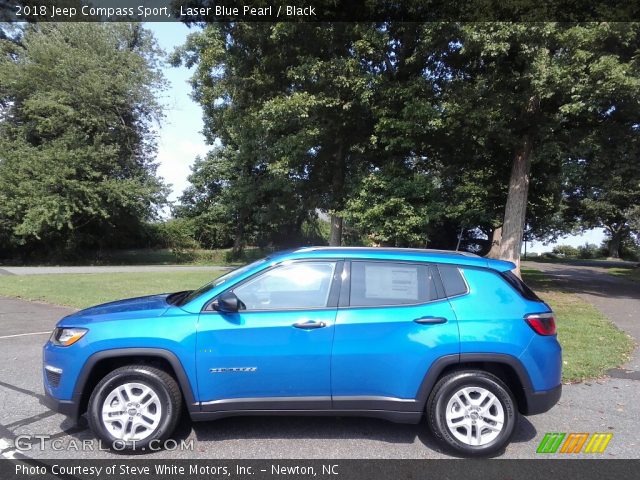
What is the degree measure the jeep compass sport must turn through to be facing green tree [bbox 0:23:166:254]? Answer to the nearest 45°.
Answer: approximately 45° to its right

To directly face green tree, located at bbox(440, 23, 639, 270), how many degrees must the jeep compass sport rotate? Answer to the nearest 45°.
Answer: approximately 135° to its right

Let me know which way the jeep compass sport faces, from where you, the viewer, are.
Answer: facing to the left of the viewer

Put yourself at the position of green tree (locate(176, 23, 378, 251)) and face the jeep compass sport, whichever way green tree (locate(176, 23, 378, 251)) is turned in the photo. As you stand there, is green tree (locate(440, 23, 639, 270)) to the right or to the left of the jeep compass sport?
left

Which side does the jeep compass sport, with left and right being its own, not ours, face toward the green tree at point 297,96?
right

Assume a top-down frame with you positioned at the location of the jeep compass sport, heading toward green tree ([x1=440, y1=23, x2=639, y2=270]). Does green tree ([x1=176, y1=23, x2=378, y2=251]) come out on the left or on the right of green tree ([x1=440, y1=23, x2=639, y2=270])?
left
